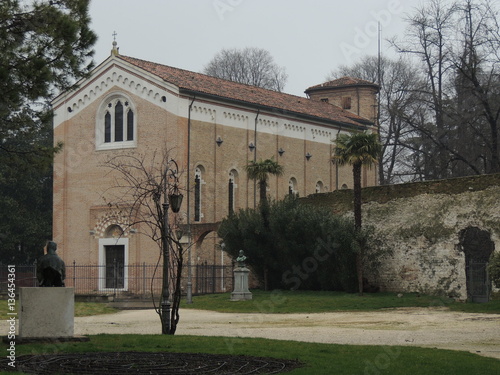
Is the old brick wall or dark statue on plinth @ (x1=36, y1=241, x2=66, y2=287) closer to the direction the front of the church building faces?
the dark statue on plinth

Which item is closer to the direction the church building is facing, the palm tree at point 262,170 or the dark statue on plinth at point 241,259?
the dark statue on plinth

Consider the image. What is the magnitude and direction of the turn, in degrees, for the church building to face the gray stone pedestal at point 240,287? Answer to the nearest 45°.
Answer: approximately 90° to its left

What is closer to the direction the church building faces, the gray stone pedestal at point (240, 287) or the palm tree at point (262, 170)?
the gray stone pedestal

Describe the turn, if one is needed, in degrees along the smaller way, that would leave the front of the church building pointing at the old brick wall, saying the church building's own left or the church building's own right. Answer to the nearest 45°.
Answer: approximately 90° to the church building's own left

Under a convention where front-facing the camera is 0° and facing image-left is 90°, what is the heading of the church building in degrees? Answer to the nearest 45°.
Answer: approximately 45°

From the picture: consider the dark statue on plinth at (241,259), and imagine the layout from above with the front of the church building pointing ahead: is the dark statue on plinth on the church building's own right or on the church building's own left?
on the church building's own left
